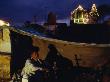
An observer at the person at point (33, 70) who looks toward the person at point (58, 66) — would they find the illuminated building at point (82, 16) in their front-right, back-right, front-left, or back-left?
front-left

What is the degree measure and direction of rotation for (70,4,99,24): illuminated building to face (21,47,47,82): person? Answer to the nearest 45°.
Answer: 0° — it already faces them

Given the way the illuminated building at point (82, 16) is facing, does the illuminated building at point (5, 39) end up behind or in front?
in front

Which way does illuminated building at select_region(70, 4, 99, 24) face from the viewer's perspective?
toward the camera

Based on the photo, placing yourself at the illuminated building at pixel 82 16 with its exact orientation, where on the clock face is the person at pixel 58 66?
The person is roughly at 12 o'clock from the illuminated building.
